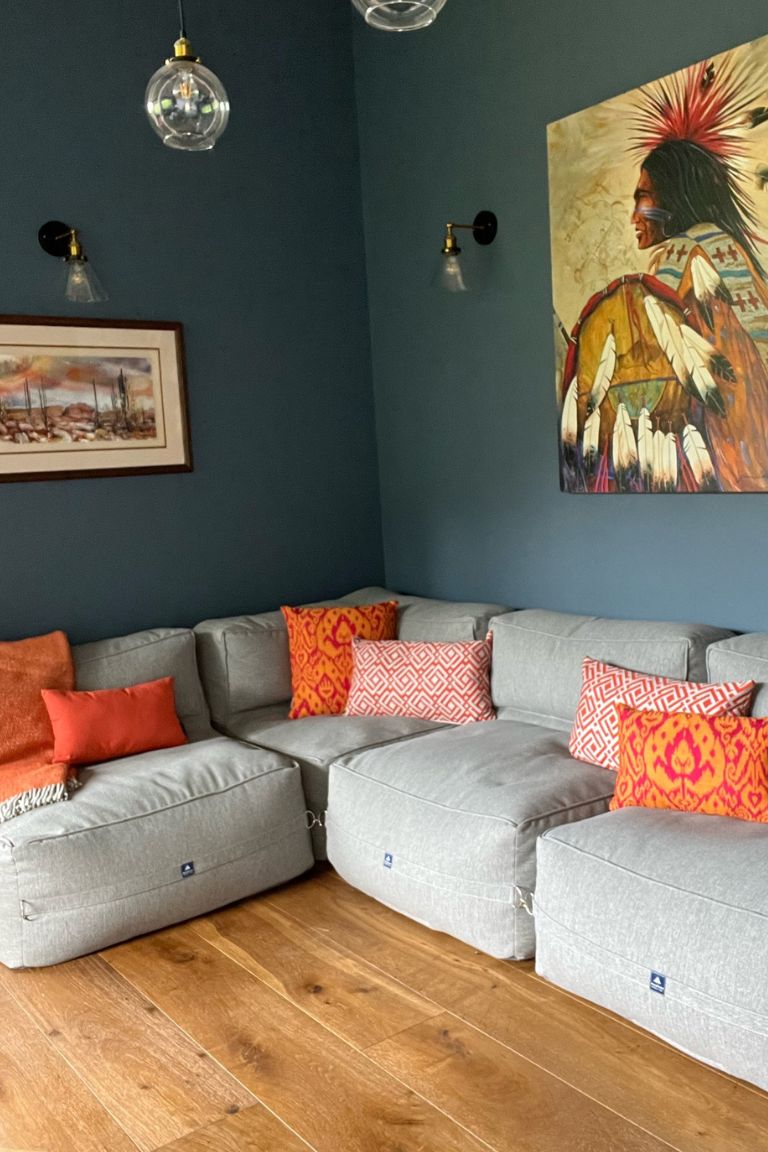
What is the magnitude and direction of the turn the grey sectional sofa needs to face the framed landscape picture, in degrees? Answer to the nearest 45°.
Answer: approximately 135° to its right

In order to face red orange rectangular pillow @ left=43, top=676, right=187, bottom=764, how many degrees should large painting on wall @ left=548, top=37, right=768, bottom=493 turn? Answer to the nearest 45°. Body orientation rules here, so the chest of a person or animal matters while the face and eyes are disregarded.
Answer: approximately 45° to its right

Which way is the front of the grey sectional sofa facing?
toward the camera

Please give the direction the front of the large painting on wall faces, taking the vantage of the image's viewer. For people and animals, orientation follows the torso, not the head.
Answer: facing the viewer and to the left of the viewer

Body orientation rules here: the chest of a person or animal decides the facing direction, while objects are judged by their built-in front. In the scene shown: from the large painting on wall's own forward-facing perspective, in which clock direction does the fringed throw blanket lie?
The fringed throw blanket is roughly at 1 o'clock from the large painting on wall.

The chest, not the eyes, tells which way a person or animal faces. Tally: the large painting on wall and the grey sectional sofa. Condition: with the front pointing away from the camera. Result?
0
